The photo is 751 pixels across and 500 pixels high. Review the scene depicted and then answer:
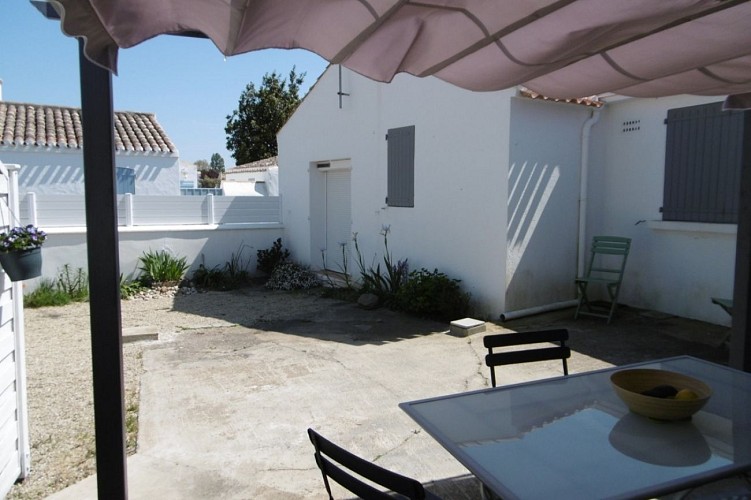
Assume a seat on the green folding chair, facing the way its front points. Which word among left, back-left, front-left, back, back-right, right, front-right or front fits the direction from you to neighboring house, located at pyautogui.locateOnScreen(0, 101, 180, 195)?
front-right

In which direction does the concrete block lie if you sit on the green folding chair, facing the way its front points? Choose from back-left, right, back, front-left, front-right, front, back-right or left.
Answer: front

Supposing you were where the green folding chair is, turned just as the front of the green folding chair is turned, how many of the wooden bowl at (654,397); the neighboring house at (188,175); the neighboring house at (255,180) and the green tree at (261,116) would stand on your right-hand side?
3

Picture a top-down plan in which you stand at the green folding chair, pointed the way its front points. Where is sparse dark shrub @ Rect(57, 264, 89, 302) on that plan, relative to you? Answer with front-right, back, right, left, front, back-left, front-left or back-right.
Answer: front-right

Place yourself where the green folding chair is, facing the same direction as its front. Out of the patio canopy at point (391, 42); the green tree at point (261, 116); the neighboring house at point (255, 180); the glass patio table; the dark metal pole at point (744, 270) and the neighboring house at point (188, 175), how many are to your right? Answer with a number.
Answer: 3

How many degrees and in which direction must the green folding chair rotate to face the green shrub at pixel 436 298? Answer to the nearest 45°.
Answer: approximately 45° to its right

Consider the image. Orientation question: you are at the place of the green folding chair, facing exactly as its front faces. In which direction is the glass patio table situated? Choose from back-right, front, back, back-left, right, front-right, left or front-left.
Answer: front-left

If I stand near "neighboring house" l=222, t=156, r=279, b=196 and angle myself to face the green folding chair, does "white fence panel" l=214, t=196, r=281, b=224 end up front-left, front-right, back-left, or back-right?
front-right

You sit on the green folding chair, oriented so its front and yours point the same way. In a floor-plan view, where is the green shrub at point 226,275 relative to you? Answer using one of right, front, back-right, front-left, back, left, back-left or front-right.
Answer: front-right

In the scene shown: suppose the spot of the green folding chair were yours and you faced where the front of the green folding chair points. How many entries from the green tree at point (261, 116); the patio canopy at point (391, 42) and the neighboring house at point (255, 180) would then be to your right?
2

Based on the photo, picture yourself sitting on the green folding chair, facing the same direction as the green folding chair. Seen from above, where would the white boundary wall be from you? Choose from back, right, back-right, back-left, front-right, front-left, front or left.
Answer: front-right

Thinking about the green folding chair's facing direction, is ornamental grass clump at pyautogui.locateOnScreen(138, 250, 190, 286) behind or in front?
in front

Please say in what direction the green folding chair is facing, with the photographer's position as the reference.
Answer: facing the viewer and to the left of the viewer

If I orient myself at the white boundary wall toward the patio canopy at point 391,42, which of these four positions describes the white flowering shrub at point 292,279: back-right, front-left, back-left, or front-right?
front-left

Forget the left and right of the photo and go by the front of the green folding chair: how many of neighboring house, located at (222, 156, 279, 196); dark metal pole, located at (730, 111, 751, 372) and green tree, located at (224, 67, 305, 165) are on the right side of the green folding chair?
2

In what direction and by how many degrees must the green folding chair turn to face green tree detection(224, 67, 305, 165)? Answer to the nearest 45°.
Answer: approximately 90° to its right

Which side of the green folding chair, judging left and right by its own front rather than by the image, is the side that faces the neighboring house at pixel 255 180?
right

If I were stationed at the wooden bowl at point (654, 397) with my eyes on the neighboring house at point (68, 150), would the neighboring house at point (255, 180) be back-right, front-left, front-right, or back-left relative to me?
front-right
